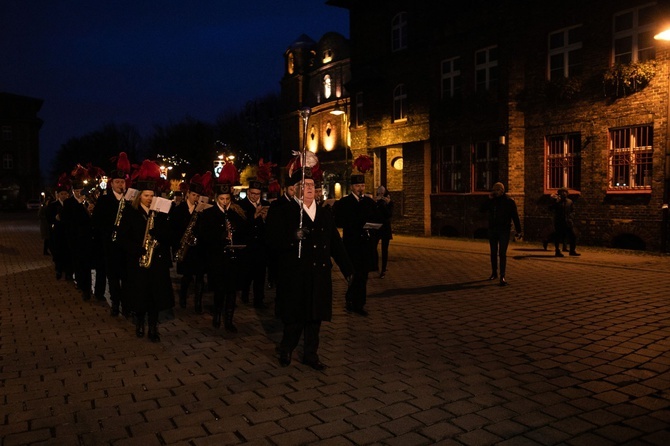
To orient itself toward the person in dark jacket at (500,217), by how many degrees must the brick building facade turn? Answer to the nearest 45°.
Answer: approximately 45° to its left

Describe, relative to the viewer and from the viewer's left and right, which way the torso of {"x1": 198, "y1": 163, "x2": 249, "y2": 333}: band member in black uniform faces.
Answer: facing the viewer

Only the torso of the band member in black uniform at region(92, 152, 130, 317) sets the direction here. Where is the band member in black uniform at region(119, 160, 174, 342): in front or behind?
in front

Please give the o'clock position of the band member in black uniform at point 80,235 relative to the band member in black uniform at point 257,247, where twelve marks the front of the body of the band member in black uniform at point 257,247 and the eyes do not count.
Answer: the band member in black uniform at point 80,235 is roughly at 4 o'clock from the band member in black uniform at point 257,247.

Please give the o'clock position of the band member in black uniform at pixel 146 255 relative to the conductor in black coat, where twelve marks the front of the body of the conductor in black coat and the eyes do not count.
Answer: The band member in black uniform is roughly at 4 o'clock from the conductor in black coat.

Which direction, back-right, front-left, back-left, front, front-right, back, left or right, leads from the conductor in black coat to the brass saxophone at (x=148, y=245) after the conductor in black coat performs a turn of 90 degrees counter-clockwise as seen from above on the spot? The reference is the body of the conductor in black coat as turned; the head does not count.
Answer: back-left

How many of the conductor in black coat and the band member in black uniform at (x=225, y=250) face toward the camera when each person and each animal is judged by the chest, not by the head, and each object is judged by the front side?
2

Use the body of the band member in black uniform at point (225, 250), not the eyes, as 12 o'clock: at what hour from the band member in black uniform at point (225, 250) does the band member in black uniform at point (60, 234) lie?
the band member in black uniform at point (60, 234) is roughly at 5 o'clock from the band member in black uniform at point (225, 250).

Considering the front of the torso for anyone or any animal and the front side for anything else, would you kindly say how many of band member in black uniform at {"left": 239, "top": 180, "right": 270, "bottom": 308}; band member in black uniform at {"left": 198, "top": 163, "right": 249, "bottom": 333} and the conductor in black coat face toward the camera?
3

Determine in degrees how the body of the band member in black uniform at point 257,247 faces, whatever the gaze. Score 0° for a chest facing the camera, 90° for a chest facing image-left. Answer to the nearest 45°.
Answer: approximately 0°

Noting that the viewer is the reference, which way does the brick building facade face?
facing the viewer and to the left of the viewer

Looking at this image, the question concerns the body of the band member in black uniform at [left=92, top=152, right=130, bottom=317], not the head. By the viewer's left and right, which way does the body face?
facing the viewer and to the right of the viewer

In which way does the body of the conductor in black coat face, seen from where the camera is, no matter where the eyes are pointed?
toward the camera
